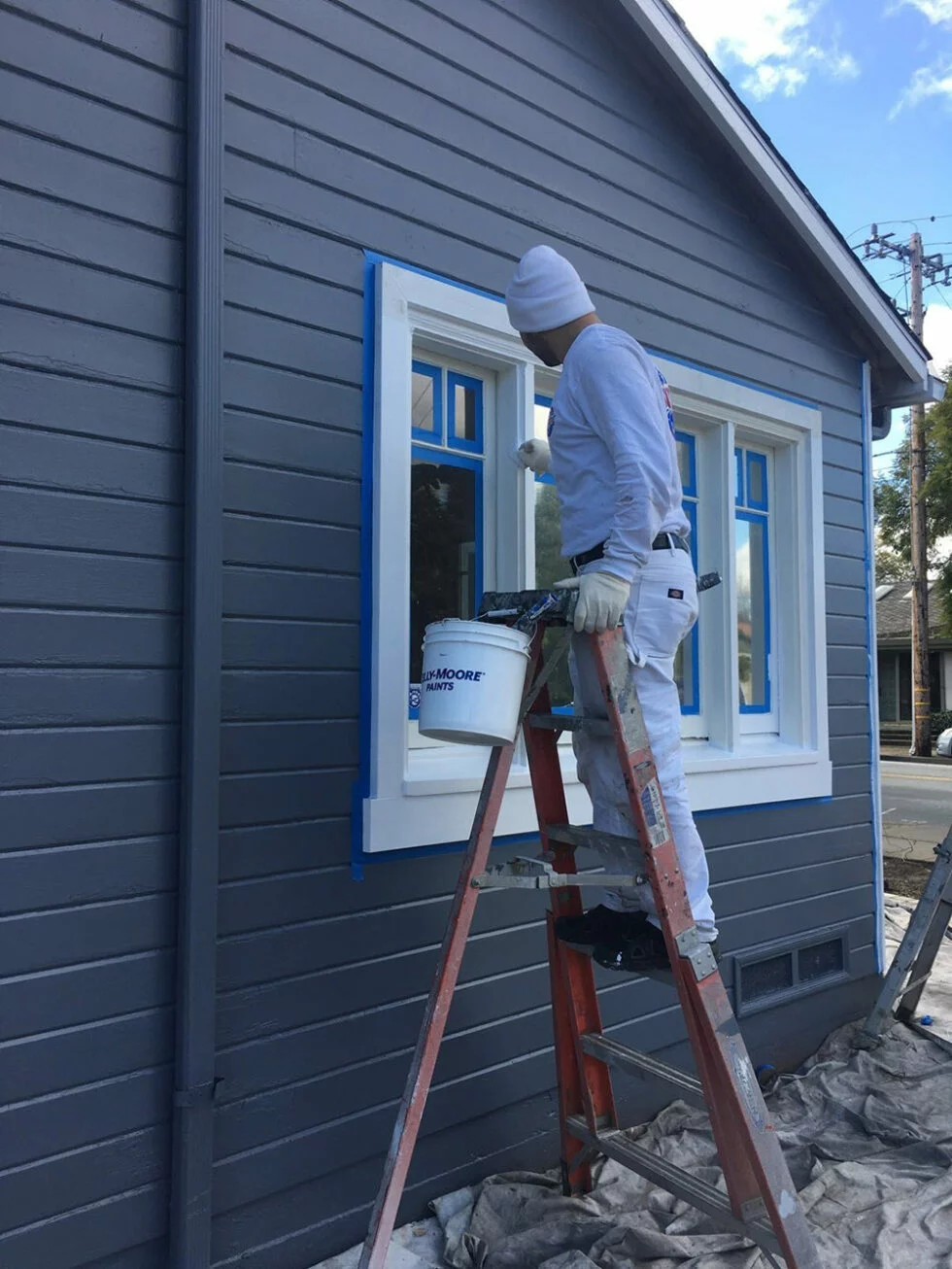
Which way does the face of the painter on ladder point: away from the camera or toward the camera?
away from the camera

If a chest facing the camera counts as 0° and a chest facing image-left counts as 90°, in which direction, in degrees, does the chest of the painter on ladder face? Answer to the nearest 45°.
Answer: approximately 90°

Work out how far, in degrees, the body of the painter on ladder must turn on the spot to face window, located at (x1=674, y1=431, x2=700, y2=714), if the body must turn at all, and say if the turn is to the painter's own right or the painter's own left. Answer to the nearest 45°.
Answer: approximately 90° to the painter's own right

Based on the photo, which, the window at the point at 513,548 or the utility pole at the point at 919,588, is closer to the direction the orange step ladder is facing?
the utility pole
